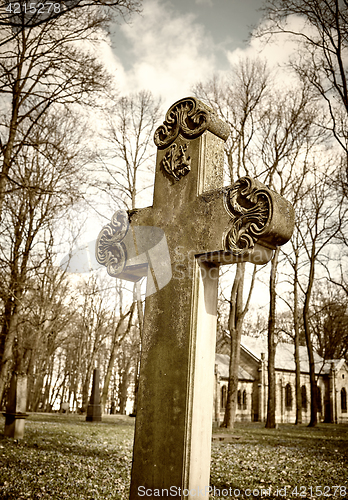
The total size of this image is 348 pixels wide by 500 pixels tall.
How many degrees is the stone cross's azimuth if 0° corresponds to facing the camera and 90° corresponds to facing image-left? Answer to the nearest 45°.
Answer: approximately 45°

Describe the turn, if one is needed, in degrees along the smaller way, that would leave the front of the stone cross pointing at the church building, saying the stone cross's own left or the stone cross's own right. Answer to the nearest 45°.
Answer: approximately 135° to the stone cross's own right

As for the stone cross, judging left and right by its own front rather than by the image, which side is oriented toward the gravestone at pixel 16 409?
right

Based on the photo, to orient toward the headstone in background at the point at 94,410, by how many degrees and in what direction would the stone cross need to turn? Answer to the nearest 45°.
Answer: approximately 135° to its right
